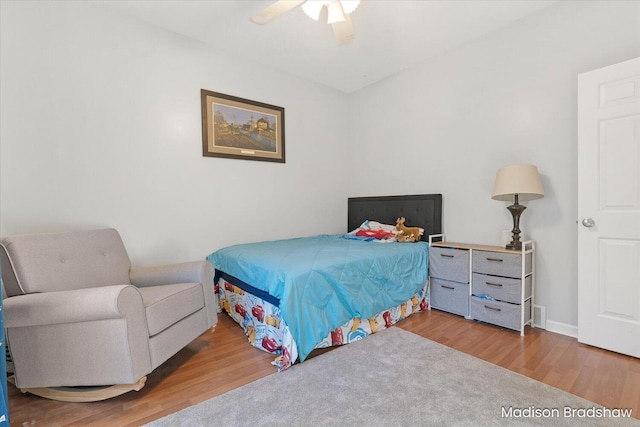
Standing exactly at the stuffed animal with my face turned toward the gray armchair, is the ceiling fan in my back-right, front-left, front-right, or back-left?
front-left

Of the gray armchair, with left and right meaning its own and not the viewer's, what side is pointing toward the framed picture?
left

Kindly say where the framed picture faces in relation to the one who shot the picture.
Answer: facing the viewer and to the right of the viewer

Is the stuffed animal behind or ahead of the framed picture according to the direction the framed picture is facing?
ahead

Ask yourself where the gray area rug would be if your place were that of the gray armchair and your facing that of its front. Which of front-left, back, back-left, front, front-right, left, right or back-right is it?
front

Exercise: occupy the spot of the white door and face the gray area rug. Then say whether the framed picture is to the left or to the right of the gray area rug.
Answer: right

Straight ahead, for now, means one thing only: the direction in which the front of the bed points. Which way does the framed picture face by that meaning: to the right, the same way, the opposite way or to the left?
to the left

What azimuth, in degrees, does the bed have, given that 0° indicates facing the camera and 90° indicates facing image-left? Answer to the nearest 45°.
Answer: approximately 45°

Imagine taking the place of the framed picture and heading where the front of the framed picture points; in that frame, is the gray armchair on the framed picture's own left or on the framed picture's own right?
on the framed picture's own right

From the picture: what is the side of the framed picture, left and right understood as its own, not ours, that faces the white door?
front

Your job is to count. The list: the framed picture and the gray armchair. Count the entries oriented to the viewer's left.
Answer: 0

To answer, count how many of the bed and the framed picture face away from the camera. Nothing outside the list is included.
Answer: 0
